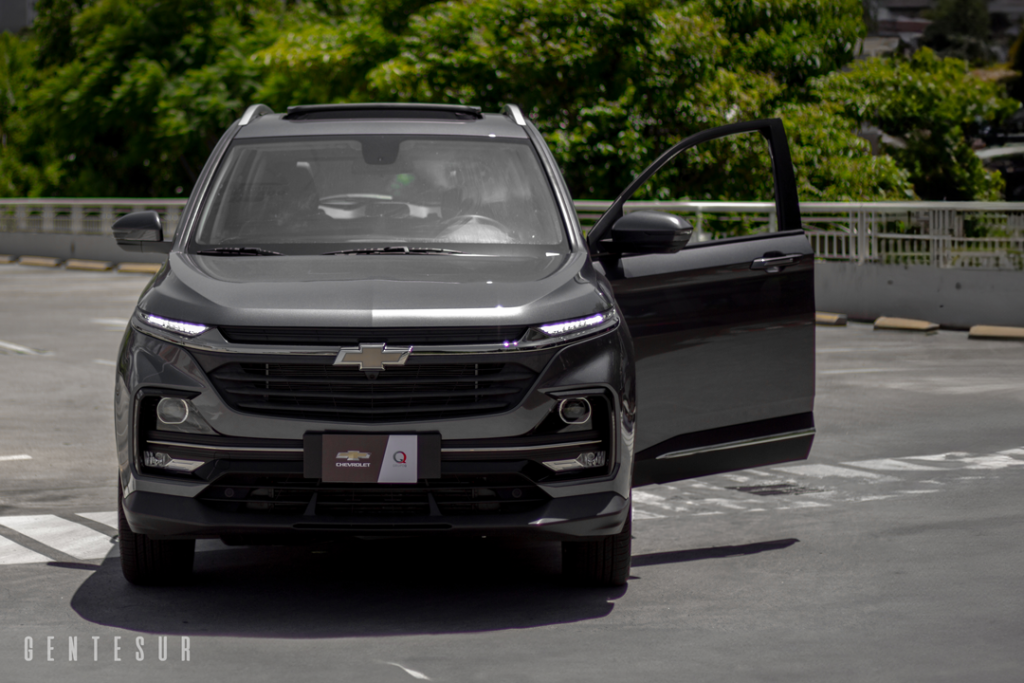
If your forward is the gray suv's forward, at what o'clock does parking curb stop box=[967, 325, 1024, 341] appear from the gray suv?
The parking curb stop is roughly at 7 o'clock from the gray suv.

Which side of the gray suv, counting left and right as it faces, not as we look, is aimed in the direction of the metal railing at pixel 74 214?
back

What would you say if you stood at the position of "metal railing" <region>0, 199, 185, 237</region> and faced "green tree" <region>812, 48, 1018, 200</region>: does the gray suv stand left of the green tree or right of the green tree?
right

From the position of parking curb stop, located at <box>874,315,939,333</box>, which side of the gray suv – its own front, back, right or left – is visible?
back

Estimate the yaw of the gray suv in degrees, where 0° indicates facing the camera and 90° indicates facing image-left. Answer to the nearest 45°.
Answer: approximately 0°

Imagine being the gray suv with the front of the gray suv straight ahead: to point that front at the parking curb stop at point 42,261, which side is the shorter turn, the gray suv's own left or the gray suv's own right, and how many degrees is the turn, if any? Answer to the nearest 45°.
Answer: approximately 180°

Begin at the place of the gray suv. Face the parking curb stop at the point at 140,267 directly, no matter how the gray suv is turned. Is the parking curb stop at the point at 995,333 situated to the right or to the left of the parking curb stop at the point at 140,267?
right

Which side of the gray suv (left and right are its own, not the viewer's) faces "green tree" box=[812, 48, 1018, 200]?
back
